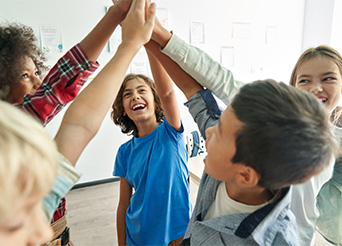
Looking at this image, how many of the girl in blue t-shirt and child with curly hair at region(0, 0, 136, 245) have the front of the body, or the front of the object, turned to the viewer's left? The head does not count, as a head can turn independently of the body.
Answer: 0

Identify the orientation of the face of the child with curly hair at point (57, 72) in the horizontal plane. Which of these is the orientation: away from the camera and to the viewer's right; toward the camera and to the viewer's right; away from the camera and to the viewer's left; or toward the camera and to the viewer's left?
toward the camera and to the viewer's right

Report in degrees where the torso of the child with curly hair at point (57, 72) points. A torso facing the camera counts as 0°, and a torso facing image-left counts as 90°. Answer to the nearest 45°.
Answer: approximately 315°
